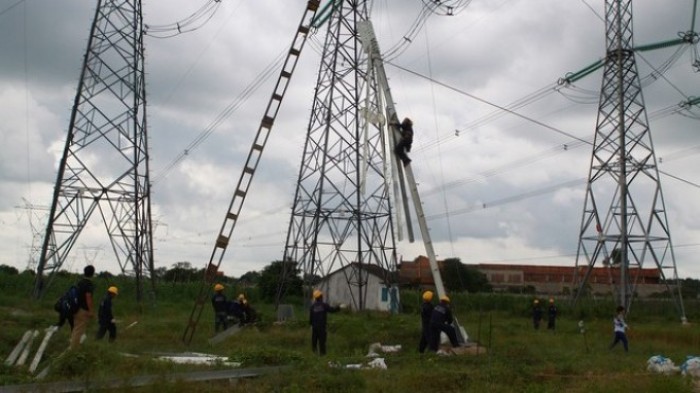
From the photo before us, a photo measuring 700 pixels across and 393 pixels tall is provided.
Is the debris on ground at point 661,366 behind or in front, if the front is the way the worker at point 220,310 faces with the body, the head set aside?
behind

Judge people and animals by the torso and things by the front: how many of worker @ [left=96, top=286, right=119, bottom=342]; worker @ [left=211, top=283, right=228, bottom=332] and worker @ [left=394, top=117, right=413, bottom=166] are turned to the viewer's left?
1

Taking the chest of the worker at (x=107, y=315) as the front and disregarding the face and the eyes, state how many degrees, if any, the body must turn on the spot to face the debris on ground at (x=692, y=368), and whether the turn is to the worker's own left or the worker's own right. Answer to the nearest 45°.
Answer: approximately 45° to the worker's own right

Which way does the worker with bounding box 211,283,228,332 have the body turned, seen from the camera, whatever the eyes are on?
away from the camera

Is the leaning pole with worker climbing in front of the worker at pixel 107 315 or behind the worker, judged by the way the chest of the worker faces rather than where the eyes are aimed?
in front

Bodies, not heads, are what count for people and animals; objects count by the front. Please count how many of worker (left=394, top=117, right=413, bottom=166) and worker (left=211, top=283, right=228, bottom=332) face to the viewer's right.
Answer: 0

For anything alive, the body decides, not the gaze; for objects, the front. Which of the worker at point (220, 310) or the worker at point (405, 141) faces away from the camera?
the worker at point (220, 310)

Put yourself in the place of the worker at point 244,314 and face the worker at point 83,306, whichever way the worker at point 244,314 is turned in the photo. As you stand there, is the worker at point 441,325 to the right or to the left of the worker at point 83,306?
left

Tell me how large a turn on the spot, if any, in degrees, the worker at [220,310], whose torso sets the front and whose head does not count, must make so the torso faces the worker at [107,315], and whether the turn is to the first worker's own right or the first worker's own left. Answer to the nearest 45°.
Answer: approximately 135° to the first worker's own left

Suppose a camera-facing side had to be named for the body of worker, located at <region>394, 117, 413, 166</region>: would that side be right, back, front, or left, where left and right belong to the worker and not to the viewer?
left

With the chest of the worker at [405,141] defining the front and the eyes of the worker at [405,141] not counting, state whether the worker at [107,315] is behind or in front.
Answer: in front
